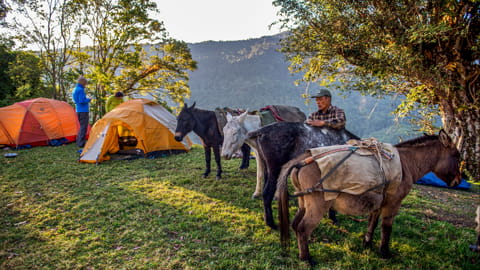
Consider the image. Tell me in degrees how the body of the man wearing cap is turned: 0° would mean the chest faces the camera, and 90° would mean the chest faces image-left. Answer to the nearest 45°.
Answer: approximately 45°

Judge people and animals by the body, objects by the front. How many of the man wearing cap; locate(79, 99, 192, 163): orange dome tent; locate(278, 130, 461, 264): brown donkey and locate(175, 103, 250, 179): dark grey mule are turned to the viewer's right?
1

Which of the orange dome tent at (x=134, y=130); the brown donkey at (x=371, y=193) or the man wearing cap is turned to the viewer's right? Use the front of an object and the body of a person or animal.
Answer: the brown donkey

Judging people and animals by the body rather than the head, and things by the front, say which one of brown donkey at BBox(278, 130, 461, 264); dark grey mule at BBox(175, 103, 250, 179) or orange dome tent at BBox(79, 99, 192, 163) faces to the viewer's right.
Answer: the brown donkey

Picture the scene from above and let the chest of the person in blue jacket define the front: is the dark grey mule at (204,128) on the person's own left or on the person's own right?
on the person's own right

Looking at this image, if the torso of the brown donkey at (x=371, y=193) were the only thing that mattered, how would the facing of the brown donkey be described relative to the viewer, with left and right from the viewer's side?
facing to the right of the viewer

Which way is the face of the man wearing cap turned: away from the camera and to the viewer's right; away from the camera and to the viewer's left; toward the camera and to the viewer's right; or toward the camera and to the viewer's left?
toward the camera and to the viewer's left

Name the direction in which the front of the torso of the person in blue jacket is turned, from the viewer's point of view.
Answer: to the viewer's right

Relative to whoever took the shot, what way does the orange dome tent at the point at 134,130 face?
facing the viewer and to the left of the viewer
